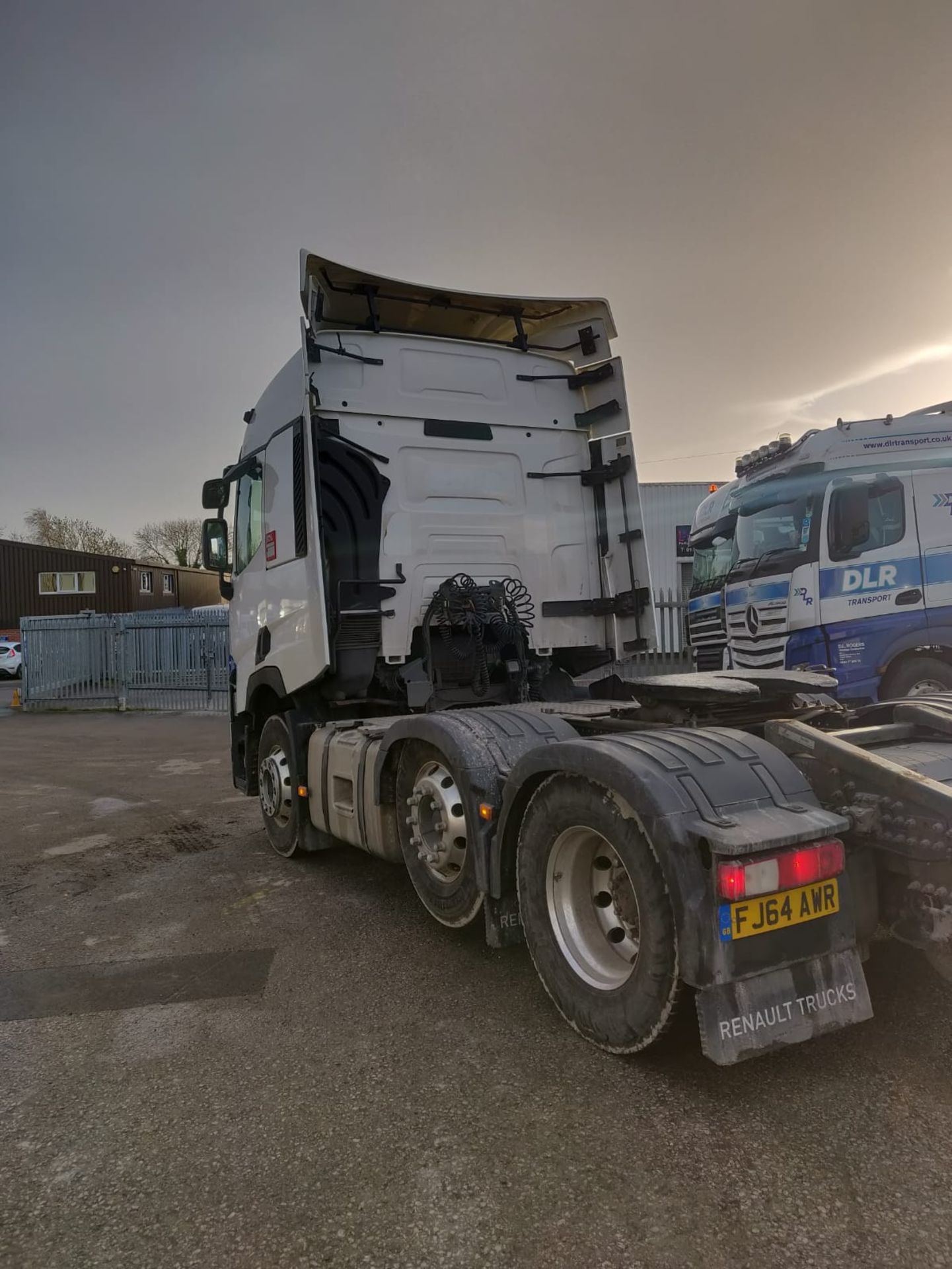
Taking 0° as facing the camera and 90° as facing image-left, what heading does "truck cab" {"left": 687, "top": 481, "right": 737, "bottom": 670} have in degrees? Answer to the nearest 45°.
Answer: approximately 45°

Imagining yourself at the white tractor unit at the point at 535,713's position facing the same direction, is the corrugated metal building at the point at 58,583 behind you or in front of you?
in front

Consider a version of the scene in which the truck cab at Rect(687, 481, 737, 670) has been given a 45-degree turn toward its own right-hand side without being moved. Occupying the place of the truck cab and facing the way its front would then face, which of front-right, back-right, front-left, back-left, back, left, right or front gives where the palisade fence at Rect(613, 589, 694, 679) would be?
right

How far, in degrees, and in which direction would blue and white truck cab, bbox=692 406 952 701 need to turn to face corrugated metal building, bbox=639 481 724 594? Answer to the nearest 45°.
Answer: approximately 135° to its right

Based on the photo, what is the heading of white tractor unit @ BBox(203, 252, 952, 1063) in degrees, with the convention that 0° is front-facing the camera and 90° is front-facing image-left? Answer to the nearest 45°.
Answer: approximately 135°

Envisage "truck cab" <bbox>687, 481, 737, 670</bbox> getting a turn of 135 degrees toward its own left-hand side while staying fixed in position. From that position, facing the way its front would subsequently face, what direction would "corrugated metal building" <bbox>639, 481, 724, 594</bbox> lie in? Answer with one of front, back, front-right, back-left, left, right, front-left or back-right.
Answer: left

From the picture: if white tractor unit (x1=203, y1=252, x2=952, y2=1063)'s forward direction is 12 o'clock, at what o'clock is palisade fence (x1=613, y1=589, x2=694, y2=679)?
The palisade fence is roughly at 2 o'clock from the white tractor unit.

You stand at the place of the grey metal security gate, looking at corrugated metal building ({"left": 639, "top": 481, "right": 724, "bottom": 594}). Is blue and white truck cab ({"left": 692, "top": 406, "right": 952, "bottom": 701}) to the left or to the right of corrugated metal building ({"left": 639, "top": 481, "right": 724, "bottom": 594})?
right
